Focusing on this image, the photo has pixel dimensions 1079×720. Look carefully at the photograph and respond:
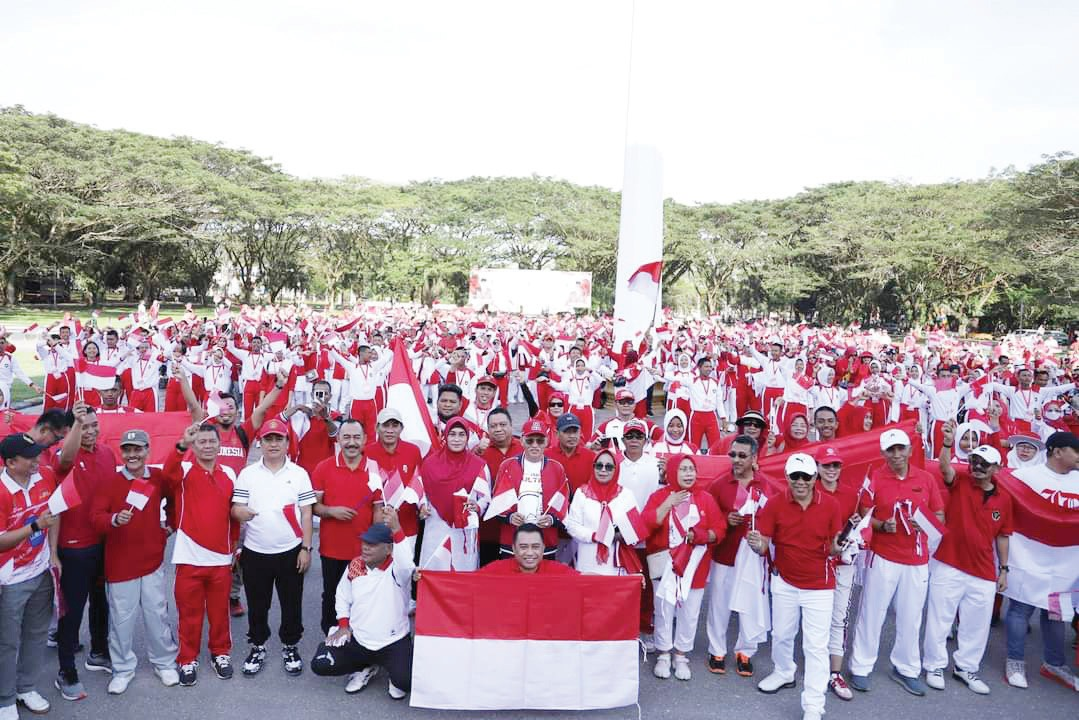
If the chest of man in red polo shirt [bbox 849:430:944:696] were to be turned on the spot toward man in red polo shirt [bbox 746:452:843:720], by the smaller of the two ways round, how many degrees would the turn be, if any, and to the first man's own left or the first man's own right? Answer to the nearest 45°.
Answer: approximately 45° to the first man's own right

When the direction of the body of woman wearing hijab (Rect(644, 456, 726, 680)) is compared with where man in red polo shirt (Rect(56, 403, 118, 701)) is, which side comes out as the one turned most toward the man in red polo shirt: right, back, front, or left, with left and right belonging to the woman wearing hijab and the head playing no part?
right

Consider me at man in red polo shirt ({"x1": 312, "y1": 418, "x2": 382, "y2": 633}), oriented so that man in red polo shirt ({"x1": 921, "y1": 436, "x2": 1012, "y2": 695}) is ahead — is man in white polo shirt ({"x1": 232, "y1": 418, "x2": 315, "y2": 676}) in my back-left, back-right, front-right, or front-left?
back-right

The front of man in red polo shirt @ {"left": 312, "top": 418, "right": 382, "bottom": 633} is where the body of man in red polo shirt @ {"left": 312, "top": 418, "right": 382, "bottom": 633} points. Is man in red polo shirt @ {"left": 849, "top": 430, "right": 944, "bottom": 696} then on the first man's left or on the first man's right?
on the first man's left

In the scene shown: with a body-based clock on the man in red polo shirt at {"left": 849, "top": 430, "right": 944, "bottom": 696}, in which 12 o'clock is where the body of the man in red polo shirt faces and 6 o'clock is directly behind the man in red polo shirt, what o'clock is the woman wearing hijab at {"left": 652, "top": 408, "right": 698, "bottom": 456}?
The woman wearing hijab is roughly at 4 o'clock from the man in red polo shirt.

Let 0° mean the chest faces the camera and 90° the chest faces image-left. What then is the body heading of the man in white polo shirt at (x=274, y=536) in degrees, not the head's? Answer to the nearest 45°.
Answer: approximately 0°

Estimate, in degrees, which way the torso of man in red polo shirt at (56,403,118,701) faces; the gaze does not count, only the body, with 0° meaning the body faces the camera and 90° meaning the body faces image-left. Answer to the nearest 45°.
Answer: approximately 315°

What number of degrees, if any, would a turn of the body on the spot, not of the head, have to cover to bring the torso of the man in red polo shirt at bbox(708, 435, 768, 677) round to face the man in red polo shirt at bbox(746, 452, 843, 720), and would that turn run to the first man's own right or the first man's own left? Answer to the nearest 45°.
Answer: approximately 45° to the first man's own left

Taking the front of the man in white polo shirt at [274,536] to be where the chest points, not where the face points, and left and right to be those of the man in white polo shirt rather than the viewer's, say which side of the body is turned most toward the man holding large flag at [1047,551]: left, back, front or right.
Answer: left

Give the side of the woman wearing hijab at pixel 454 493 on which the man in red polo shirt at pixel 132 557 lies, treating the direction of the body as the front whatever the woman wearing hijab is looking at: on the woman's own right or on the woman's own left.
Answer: on the woman's own right
